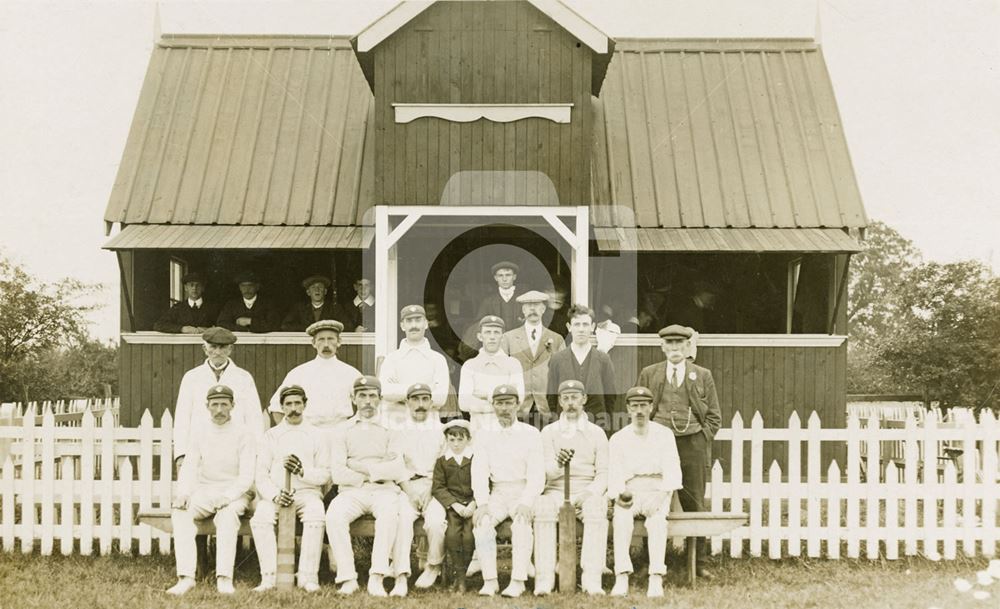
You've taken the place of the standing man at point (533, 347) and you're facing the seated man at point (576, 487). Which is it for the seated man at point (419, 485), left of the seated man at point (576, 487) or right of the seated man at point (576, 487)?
right

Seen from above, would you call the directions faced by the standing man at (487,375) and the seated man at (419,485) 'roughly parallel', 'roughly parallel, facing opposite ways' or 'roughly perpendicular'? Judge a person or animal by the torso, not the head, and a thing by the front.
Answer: roughly parallel

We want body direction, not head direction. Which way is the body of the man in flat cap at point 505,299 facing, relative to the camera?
toward the camera

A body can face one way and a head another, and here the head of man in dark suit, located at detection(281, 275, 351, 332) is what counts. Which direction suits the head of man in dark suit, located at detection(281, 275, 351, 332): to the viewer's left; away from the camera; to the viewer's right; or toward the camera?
toward the camera

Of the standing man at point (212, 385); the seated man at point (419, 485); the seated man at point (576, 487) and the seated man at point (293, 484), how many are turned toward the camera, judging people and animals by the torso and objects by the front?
4

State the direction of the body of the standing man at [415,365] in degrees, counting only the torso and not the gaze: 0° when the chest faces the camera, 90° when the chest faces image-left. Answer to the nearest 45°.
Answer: approximately 0°

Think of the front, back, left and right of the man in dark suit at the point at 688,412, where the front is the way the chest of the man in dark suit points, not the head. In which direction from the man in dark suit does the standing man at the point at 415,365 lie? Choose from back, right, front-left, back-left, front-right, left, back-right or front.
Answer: right

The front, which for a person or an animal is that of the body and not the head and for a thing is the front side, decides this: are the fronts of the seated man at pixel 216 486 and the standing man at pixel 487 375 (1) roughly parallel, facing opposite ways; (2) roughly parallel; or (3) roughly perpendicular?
roughly parallel

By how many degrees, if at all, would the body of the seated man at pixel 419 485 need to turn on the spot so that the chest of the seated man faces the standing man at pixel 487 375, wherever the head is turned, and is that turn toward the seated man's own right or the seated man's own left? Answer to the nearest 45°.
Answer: approximately 135° to the seated man's own left

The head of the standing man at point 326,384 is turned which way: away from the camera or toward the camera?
toward the camera

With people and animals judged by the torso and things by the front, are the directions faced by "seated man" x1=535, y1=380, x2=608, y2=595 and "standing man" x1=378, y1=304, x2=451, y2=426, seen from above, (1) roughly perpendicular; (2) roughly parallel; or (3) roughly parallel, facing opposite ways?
roughly parallel

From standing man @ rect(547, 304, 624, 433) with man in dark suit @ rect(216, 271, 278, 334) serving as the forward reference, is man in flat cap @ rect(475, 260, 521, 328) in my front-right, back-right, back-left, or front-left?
front-right

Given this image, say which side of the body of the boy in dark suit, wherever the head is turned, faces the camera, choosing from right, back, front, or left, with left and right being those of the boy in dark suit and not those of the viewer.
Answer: front

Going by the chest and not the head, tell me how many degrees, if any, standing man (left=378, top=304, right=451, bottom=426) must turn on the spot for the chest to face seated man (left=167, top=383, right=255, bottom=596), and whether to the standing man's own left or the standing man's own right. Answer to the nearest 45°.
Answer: approximately 45° to the standing man's own right
